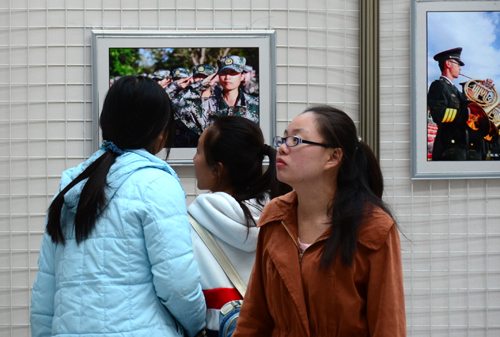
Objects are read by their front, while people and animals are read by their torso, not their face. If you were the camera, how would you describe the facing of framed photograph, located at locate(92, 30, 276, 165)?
facing the viewer

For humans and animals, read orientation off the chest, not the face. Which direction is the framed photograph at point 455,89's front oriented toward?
toward the camera

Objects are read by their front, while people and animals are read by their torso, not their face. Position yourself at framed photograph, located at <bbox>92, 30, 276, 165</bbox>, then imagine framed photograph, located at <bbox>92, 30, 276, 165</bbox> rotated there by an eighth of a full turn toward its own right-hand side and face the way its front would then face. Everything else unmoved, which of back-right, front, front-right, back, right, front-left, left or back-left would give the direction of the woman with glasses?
front-left

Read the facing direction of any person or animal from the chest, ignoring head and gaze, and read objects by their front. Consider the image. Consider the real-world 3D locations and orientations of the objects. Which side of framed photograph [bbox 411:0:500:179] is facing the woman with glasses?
front

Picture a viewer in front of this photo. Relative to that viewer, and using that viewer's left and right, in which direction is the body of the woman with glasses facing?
facing the viewer and to the left of the viewer

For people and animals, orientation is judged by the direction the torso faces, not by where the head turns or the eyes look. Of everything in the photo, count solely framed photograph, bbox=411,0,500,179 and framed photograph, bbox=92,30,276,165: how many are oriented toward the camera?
2

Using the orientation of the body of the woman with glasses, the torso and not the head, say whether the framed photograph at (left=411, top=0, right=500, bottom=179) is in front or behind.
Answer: behind

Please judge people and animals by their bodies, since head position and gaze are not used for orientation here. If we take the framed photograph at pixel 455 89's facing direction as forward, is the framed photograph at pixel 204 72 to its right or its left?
on its right

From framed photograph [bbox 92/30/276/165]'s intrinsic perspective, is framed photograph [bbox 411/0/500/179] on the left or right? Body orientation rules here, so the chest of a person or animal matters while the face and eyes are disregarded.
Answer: on its left

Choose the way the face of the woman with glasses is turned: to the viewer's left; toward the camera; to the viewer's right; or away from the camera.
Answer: to the viewer's left
